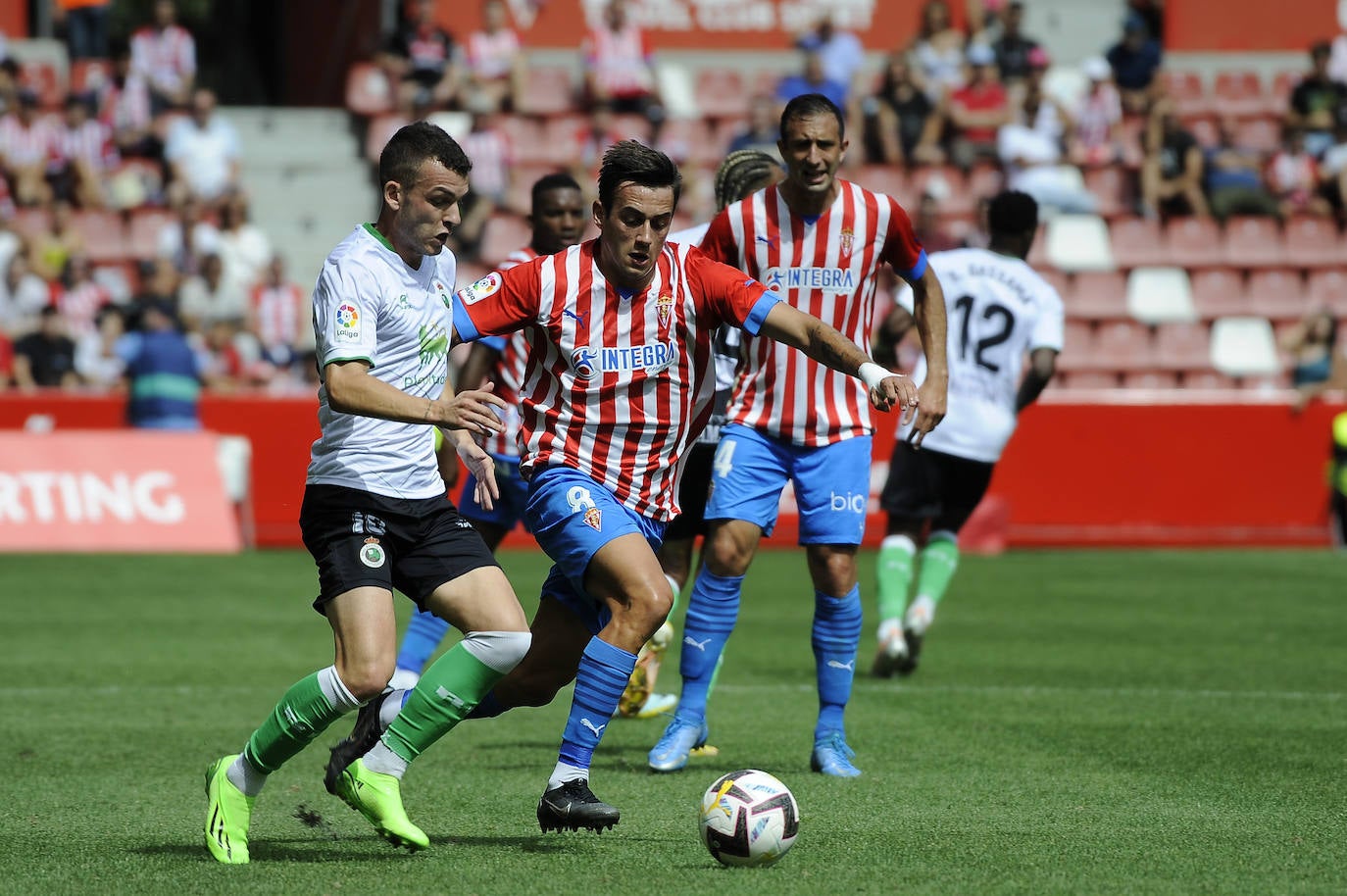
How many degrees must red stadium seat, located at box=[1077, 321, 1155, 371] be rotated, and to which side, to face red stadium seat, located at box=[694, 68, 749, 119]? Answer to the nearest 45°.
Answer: approximately 90° to its right

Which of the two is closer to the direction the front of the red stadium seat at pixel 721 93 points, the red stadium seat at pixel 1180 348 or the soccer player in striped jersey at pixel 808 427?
the soccer player in striped jersey

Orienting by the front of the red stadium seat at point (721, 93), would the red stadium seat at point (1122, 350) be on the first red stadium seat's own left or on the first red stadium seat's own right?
on the first red stadium seat's own left

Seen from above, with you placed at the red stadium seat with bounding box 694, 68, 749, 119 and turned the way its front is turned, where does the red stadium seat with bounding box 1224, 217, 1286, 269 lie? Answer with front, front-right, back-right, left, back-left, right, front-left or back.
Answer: left

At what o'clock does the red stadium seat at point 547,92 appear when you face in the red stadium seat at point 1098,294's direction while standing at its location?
the red stadium seat at point 547,92 is roughly at 3 o'clock from the red stadium seat at point 1098,294.

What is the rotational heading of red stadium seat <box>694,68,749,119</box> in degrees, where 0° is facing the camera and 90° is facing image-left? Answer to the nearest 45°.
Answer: approximately 0°

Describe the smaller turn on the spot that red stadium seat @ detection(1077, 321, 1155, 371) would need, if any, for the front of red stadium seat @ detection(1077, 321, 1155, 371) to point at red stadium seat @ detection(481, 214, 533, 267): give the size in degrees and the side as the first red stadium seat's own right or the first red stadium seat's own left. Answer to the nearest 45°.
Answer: approximately 90° to the first red stadium seat's own right

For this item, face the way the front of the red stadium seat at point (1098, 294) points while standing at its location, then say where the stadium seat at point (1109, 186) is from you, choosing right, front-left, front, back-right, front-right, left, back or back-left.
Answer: back

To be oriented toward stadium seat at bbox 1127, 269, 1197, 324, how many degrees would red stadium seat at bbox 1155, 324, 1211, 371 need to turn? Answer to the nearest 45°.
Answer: approximately 135° to its right

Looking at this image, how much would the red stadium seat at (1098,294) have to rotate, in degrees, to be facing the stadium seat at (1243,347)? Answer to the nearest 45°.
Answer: approximately 90° to its left
